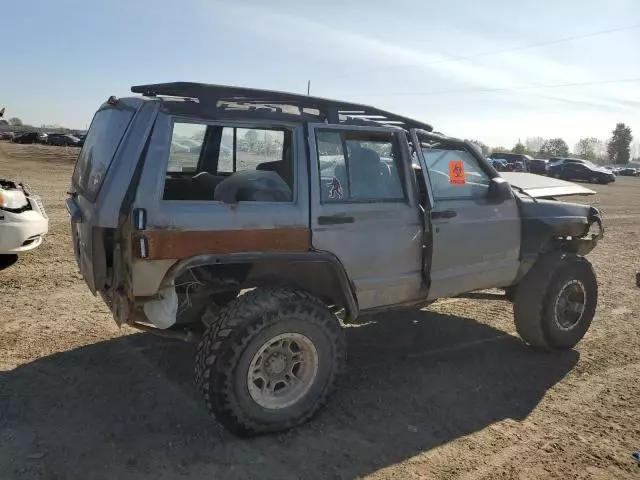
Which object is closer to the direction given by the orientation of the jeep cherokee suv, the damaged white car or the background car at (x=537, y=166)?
the background car

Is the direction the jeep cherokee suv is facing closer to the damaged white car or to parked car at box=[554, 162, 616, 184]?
the parked car

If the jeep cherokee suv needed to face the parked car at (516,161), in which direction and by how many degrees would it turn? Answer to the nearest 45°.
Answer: approximately 45° to its left

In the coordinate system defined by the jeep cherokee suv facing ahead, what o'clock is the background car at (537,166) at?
The background car is roughly at 11 o'clock from the jeep cherokee suv.

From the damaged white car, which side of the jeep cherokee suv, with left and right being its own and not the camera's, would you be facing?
left

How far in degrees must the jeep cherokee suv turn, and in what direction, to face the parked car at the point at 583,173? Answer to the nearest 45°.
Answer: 0° — it already faces it

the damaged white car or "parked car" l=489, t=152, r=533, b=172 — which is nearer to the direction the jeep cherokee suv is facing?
the parked car

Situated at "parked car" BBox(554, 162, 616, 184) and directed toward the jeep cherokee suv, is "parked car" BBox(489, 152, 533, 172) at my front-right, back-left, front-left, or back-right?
back-right

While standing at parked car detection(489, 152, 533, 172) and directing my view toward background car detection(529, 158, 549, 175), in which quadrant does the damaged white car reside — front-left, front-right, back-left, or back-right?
back-right

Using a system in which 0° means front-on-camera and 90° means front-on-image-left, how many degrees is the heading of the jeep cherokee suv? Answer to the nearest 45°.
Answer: approximately 225°

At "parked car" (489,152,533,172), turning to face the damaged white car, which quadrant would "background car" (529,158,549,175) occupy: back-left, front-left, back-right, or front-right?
back-left
